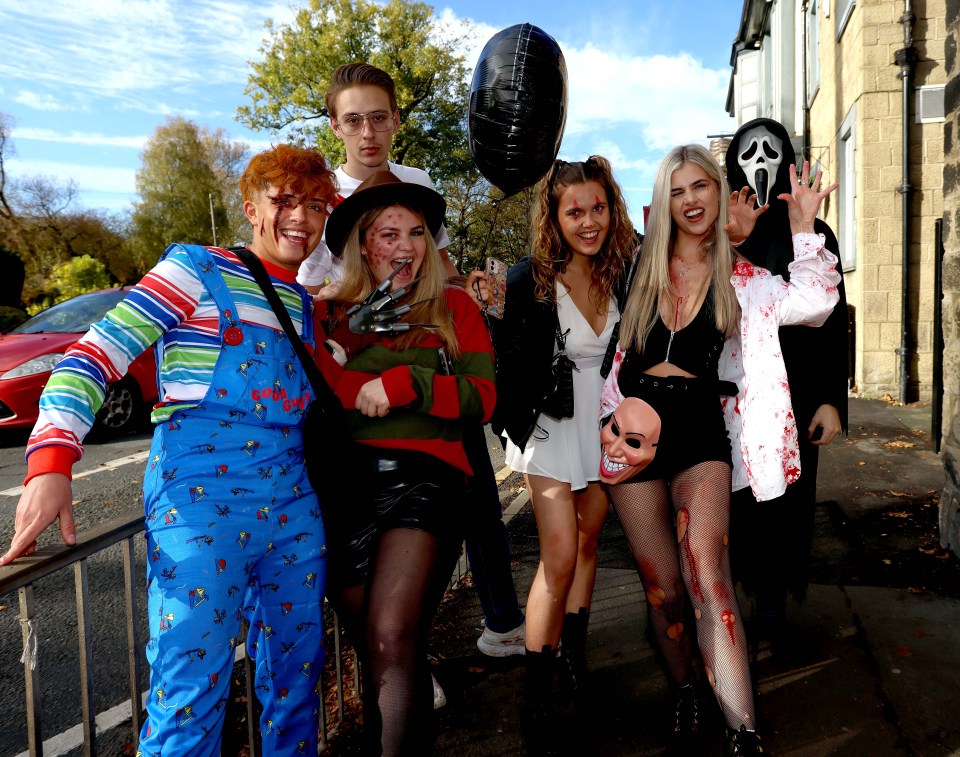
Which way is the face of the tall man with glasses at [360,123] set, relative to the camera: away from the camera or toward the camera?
toward the camera

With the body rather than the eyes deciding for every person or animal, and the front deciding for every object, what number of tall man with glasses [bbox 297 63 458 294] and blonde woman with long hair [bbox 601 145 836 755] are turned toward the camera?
2

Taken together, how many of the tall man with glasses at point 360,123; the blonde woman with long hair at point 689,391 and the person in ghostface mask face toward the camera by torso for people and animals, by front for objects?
3

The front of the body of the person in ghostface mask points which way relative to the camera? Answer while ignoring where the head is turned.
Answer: toward the camera

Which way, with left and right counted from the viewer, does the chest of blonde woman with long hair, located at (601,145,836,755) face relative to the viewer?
facing the viewer

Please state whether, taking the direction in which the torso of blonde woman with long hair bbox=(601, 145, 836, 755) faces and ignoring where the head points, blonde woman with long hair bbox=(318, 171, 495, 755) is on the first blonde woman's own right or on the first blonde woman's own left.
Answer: on the first blonde woman's own right

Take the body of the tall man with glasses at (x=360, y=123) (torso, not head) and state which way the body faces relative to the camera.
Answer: toward the camera

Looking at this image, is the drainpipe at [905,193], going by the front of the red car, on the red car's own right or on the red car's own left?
on the red car's own left

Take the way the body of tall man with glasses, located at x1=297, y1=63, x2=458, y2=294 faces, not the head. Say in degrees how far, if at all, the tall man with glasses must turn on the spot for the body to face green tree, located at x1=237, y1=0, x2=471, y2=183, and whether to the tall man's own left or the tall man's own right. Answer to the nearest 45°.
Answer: approximately 180°

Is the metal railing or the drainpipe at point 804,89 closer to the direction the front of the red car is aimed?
the metal railing

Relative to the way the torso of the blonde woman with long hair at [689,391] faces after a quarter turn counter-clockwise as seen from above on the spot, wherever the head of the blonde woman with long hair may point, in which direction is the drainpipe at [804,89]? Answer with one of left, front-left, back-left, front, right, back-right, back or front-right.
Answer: left

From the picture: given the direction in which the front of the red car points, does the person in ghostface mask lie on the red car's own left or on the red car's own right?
on the red car's own left
